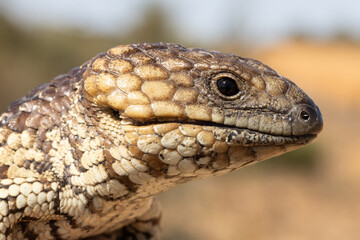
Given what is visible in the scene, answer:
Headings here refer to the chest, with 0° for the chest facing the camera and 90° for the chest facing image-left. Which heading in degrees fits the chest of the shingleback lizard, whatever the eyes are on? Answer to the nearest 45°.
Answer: approximately 270°
